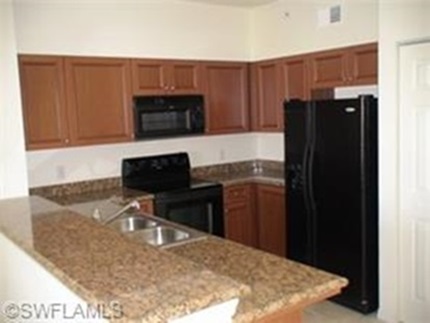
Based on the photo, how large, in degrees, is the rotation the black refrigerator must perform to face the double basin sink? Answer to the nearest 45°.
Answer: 0° — it already faces it

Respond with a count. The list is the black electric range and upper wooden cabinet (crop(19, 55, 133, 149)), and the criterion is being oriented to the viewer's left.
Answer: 0

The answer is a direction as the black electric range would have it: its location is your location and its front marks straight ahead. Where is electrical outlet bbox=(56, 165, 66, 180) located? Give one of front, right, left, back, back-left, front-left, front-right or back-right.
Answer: back-right

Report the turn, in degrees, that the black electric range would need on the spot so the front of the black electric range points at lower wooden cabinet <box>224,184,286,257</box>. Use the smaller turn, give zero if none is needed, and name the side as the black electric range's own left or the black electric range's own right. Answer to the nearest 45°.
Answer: approximately 45° to the black electric range's own left

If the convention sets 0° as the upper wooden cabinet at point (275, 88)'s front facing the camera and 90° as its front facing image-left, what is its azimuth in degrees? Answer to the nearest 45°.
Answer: approximately 45°

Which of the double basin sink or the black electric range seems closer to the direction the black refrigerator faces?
the double basin sink

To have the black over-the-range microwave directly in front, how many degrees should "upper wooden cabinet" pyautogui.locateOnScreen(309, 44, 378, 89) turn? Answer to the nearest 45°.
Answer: approximately 45° to its right

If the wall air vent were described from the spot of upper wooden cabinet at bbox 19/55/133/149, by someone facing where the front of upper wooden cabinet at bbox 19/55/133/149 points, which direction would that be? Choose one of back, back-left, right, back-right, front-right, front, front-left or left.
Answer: front-left

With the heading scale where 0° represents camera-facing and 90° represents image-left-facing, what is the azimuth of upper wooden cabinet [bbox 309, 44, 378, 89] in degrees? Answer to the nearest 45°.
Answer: approximately 45°
